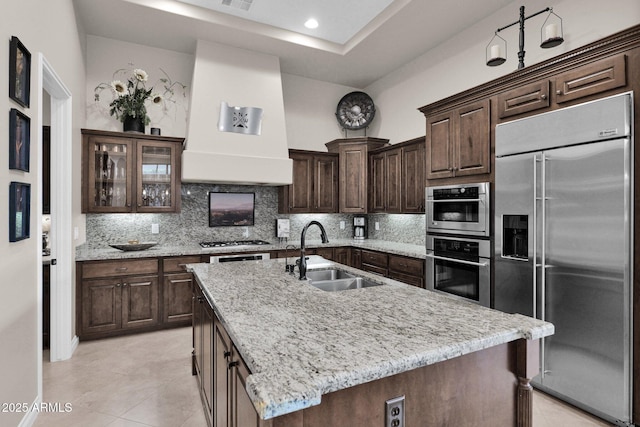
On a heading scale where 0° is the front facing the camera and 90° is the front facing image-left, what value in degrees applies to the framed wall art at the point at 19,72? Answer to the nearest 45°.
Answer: approximately 315°

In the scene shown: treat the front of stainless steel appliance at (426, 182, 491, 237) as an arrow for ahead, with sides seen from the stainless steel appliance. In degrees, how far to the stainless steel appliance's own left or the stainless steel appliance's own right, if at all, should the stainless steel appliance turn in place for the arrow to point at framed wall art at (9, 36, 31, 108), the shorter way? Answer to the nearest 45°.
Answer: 0° — it already faces it

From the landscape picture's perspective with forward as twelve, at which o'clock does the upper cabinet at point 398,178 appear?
The upper cabinet is roughly at 10 o'clock from the landscape picture.

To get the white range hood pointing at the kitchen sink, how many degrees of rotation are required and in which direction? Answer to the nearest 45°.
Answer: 0° — it already faces it

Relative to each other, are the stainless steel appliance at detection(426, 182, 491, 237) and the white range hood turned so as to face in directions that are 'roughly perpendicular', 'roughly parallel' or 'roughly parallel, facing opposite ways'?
roughly perpendicular

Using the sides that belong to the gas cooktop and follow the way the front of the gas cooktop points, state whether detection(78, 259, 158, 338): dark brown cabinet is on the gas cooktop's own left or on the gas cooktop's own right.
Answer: on the gas cooktop's own right

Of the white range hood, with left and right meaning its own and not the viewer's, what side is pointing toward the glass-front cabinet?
right

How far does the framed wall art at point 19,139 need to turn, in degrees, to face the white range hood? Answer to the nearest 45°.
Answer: approximately 90° to its left

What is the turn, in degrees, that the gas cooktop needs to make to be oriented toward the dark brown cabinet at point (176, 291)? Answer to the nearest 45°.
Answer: approximately 45° to its right
